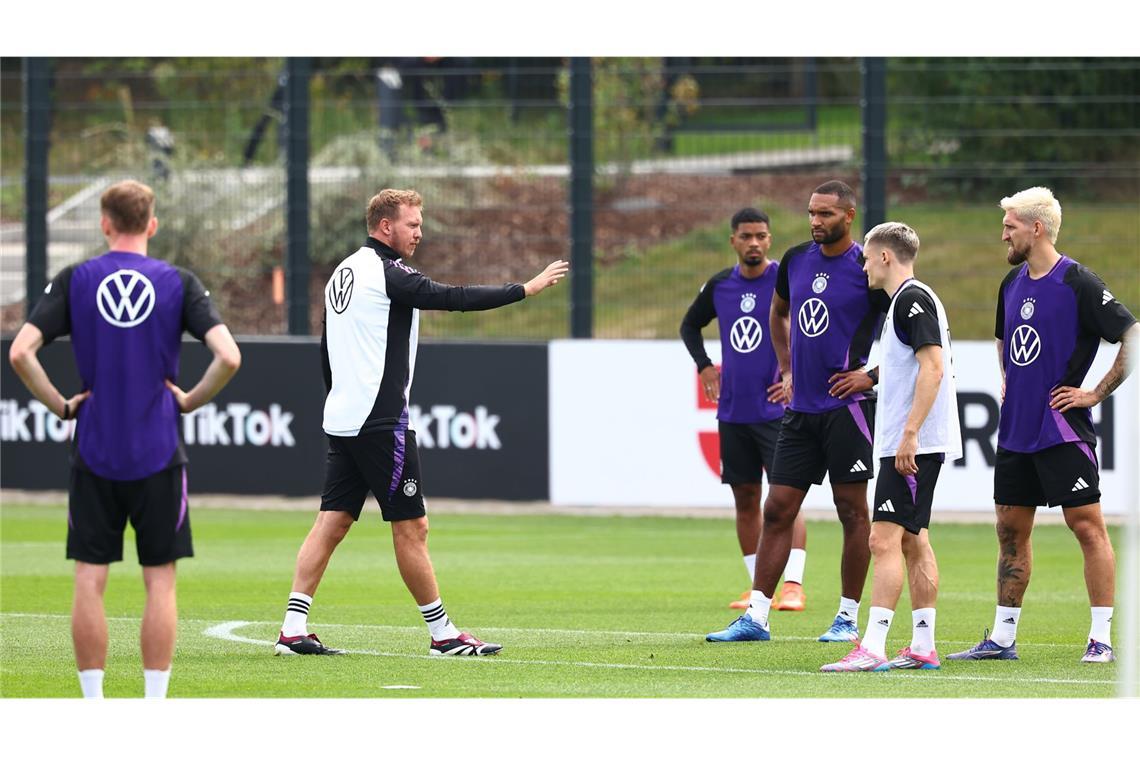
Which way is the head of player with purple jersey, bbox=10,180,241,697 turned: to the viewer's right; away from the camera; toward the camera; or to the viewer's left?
away from the camera

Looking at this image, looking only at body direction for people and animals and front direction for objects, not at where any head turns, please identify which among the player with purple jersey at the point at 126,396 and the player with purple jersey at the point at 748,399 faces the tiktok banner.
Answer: the player with purple jersey at the point at 126,396

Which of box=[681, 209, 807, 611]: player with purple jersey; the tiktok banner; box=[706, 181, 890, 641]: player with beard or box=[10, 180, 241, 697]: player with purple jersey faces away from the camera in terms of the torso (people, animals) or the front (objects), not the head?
box=[10, 180, 241, 697]: player with purple jersey

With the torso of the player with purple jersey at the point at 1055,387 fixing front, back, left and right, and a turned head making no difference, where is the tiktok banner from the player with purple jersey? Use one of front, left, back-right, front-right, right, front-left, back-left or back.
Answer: right

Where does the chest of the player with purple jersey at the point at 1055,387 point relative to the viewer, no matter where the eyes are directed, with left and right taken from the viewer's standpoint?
facing the viewer and to the left of the viewer

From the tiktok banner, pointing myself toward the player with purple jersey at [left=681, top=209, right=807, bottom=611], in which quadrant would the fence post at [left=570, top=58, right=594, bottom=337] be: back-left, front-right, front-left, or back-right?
front-left

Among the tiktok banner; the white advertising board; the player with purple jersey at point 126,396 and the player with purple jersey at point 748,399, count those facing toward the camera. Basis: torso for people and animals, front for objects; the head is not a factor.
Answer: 3

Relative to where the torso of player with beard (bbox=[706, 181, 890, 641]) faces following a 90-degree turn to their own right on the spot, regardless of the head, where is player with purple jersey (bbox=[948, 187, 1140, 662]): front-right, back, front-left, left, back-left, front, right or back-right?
back-right

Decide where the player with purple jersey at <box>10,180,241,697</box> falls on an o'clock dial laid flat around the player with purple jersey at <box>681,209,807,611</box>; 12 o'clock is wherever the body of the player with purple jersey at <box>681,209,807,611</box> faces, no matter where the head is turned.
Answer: the player with purple jersey at <box>10,180,241,697</box> is roughly at 1 o'clock from the player with purple jersey at <box>681,209,807,611</box>.

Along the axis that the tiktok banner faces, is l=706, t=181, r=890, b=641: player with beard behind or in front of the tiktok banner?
in front

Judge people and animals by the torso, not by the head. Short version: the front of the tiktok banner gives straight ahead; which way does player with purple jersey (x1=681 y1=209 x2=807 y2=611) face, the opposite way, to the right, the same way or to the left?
the same way

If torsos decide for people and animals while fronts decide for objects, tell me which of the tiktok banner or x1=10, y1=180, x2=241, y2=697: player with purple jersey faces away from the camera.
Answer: the player with purple jersey

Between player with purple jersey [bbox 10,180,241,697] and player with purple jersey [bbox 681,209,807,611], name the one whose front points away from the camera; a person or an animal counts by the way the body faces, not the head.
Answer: player with purple jersey [bbox 10,180,241,697]

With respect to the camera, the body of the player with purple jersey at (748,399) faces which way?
toward the camera

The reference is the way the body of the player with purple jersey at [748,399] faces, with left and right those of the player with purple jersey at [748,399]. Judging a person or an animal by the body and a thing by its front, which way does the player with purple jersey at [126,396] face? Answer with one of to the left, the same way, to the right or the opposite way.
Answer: the opposite way

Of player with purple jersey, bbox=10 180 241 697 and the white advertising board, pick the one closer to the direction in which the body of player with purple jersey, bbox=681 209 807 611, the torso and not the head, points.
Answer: the player with purple jersey

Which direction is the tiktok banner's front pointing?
toward the camera

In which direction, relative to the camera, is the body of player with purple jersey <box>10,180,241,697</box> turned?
away from the camera

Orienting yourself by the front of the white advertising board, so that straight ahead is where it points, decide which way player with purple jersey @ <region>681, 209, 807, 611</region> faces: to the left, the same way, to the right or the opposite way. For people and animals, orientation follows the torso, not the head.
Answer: the same way

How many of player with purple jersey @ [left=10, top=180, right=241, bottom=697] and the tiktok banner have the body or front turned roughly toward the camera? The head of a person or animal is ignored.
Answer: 1

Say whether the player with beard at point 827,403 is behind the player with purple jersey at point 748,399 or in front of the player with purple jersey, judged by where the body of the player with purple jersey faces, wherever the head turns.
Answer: in front
